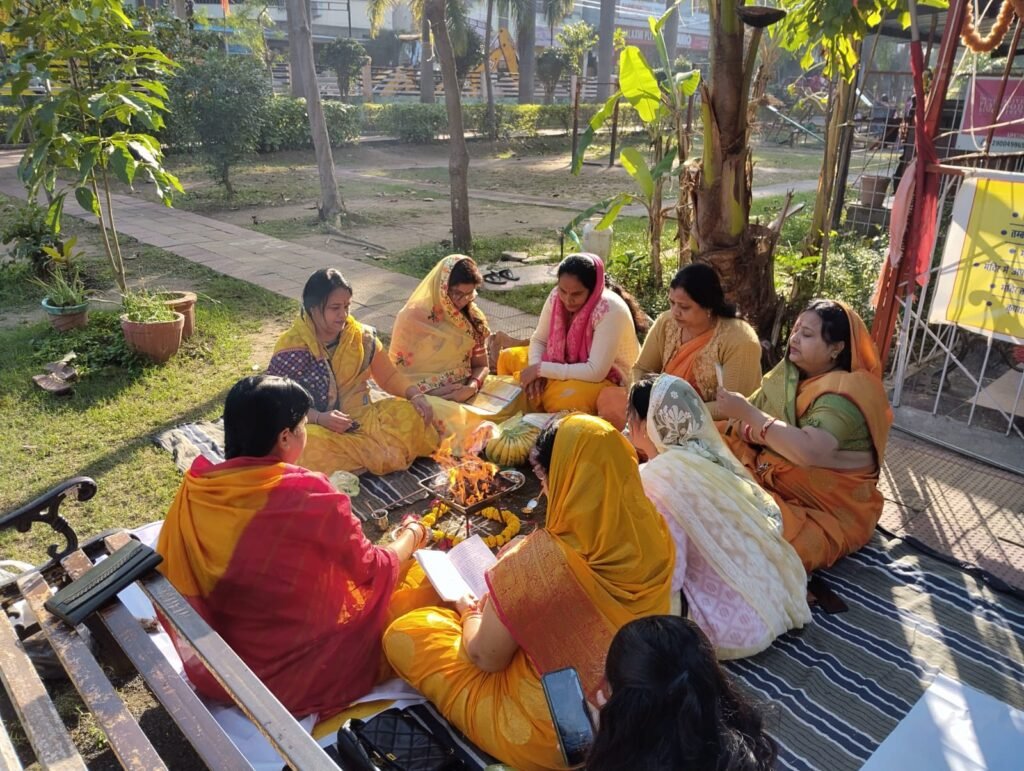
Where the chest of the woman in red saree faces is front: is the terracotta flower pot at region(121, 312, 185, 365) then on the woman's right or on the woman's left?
on the woman's left

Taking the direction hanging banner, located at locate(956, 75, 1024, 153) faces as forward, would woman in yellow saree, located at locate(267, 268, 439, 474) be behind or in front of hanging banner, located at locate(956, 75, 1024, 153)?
in front

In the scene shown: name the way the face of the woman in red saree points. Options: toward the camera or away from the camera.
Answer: away from the camera

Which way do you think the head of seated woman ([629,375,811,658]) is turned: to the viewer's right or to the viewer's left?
to the viewer's left

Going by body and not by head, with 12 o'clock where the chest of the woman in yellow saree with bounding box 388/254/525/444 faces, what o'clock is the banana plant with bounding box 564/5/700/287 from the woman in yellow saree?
The banana plant is roughly at 9 o'clock from the woman in yellow saree.

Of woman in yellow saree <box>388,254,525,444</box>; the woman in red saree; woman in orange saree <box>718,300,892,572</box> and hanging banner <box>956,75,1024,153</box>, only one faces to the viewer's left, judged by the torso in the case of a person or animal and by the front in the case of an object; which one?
the woman in orange saree

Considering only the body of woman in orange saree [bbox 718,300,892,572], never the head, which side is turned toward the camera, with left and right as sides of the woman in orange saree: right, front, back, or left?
left

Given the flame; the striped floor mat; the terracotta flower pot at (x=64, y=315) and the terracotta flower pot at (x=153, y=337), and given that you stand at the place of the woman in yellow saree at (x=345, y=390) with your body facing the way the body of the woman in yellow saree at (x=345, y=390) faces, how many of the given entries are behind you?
2

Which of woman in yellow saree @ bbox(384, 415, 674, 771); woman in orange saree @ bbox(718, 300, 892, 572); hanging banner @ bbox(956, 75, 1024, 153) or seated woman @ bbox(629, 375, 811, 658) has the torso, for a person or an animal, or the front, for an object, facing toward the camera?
the hanging banner

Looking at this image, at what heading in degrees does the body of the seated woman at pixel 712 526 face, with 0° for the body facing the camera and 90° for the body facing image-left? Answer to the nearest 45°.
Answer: approximately 135°

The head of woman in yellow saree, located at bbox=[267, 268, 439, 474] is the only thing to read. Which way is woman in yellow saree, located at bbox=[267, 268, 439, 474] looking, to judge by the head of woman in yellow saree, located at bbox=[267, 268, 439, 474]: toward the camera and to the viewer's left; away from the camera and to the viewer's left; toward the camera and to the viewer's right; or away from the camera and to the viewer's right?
toward the camera and to the viewer's right

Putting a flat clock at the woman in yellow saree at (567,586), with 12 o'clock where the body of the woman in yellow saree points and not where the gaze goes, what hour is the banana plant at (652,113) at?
The banana plant is roughly at 2 o'clock from the woman in yellow saree.

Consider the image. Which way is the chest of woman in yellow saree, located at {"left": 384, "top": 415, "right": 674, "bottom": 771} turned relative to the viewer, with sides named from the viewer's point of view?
facing away from the viewer and to the left of the viewer

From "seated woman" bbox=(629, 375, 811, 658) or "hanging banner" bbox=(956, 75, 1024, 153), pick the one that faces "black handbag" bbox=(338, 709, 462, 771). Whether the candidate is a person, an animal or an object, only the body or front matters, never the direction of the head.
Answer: the hanging banner

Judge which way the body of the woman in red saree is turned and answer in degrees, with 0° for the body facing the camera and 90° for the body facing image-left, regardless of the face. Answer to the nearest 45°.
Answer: approximately 225°
